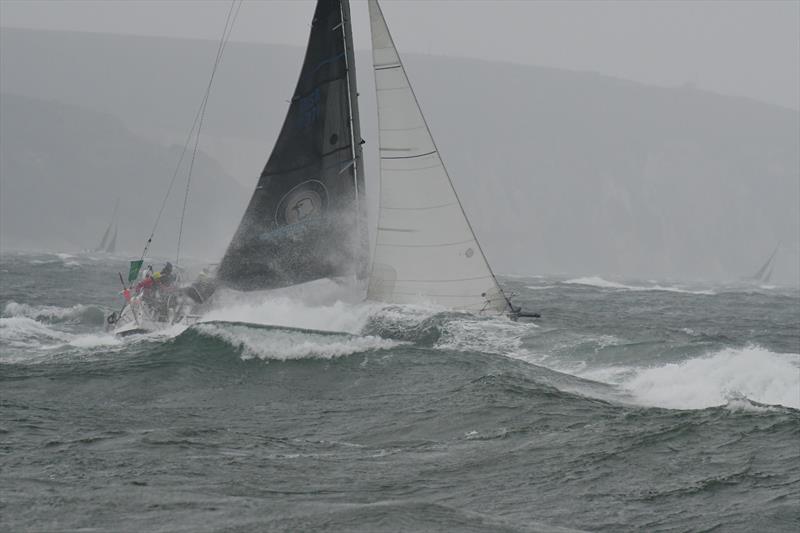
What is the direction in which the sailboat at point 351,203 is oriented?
to the viewer's right
